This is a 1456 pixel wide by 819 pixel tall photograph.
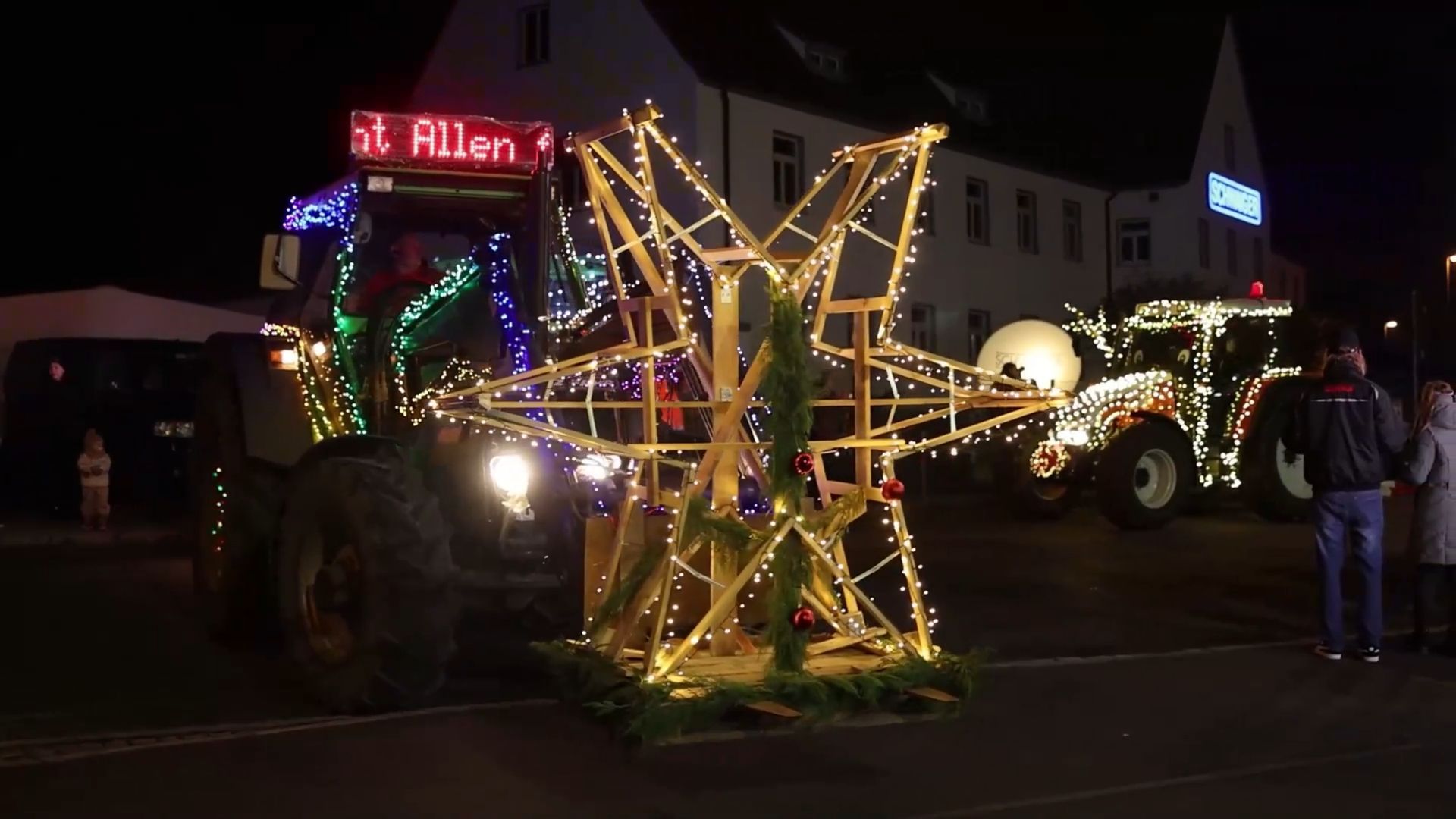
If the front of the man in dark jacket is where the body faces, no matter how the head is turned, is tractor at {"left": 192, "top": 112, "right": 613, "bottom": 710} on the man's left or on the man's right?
on the man's left

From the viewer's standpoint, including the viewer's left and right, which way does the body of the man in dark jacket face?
facing away from the viewer

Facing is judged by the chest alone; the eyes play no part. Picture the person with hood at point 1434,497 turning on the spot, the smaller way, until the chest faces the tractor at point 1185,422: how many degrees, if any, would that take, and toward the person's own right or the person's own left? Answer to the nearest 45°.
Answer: approximately 45° to the person's own right

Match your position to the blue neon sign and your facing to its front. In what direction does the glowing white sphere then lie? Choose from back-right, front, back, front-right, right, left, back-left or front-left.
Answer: front-right

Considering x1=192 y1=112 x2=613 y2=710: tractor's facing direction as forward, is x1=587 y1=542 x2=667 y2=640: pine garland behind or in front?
in front

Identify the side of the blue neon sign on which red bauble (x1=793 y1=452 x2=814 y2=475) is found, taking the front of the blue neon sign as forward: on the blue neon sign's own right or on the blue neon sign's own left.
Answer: on the blue neon sign's own right

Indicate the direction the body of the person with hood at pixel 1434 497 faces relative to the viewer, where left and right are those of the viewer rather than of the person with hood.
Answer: facing away from the viewer and to the left of the viewer

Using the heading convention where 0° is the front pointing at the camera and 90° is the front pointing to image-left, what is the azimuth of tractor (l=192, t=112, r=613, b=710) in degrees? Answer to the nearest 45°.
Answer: approximately 315°

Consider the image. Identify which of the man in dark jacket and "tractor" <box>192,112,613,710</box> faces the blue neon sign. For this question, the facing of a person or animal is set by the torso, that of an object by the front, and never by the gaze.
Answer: the man in dark jacket

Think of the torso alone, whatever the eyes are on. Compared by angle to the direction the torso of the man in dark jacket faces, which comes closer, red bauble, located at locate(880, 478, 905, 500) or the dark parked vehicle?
the dark parked vehicle

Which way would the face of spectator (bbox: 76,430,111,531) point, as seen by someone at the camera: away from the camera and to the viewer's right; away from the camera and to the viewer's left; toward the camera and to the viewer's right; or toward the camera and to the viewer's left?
toward the camera and to the viewer's right

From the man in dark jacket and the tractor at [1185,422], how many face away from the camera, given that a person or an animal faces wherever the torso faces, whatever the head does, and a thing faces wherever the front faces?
1

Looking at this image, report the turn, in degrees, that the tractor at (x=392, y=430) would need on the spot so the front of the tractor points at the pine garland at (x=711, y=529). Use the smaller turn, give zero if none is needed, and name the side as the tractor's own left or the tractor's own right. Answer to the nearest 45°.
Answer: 0° — it already faces it

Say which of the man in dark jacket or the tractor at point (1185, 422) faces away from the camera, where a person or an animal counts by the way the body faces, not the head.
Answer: the man in dark jacket

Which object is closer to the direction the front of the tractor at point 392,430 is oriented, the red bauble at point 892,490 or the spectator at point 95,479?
the red bauble
